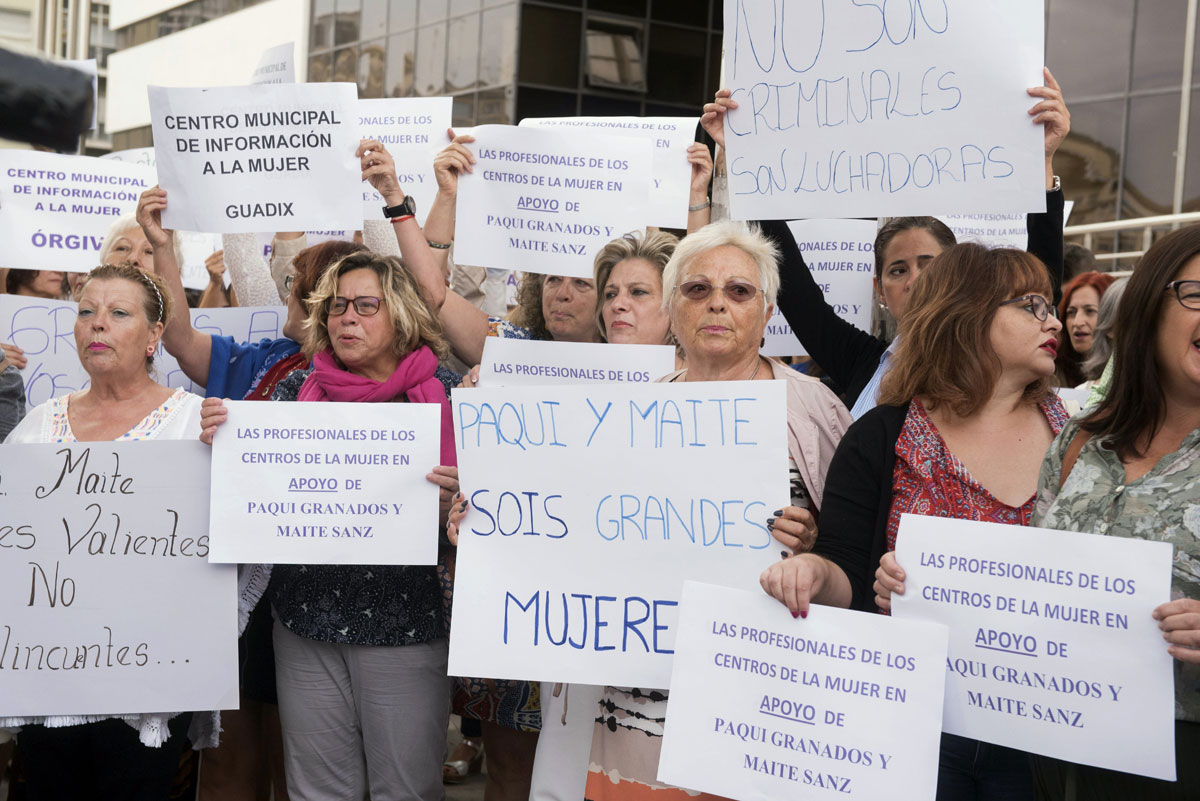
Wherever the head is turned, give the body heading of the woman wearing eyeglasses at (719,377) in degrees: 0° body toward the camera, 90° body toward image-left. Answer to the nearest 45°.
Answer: approximately 0°

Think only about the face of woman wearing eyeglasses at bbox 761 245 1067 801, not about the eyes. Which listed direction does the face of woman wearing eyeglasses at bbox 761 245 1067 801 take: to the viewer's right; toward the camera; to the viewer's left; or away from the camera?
to the viewer's right

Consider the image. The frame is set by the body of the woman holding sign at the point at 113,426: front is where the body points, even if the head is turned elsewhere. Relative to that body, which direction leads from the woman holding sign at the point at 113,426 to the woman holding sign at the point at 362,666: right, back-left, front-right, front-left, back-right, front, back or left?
left

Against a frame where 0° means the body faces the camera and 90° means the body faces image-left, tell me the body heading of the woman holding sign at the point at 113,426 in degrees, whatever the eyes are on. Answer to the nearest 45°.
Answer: approximately 45°

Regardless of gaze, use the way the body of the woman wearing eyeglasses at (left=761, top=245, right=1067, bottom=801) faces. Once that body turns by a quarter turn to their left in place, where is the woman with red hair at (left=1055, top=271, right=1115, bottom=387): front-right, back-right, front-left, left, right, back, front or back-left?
front-left

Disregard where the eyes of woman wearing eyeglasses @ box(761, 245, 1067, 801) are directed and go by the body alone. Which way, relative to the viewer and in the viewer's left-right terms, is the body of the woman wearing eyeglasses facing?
facing the viewer and to the right of the viewer

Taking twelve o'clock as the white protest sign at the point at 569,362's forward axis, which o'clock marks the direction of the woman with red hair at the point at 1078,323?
The woman with red hair is roughly at 8 o'clock from the white protest sign.

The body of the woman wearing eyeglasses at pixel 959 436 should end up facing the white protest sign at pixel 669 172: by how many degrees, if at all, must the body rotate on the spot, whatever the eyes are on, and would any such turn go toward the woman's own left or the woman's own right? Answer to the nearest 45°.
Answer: approximately 180°

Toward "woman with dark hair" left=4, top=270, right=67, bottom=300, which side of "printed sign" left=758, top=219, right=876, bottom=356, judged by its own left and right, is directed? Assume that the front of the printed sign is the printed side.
right

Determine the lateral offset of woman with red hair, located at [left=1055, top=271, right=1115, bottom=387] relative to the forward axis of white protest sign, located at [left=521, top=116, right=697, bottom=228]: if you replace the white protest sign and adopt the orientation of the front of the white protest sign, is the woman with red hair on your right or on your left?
on your left

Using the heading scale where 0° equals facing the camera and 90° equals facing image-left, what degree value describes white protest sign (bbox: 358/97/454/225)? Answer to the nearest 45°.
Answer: approximately 0°
